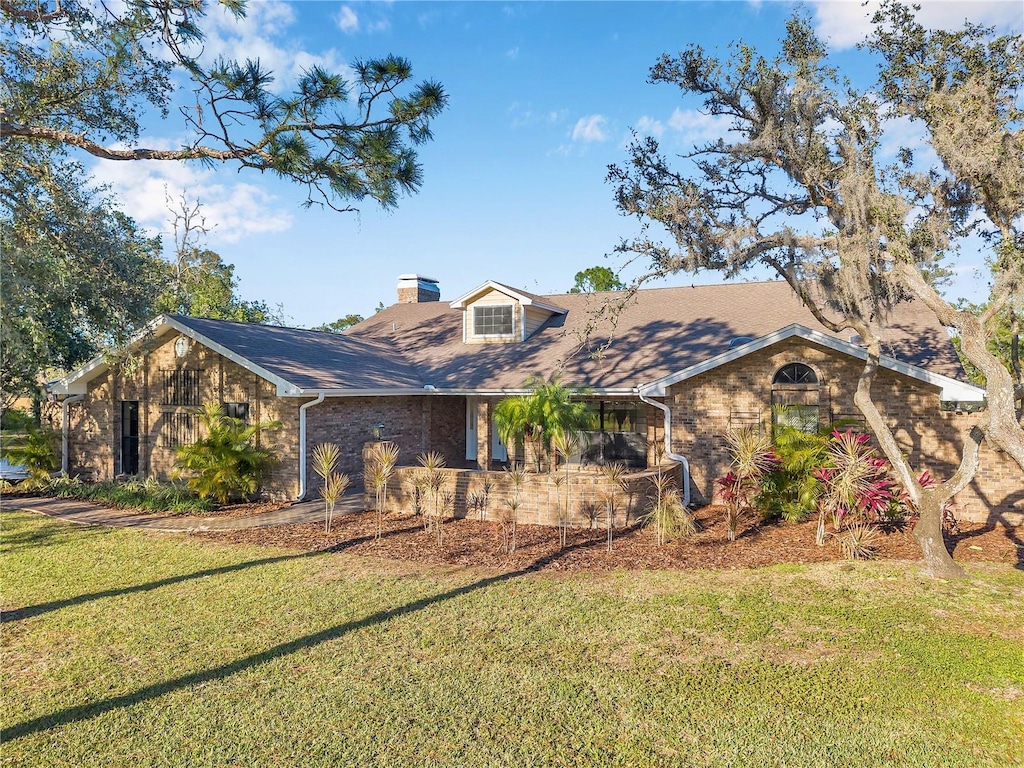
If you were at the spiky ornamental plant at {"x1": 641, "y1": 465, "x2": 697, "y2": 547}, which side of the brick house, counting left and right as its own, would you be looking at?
front

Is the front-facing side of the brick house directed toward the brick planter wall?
yes

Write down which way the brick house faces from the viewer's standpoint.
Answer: facing the viewer

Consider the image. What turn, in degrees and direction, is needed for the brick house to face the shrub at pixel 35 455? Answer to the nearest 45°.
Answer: approximately 90° to its right

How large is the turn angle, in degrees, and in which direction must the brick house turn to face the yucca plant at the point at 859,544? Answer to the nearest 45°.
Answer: approximately 45° to its left
